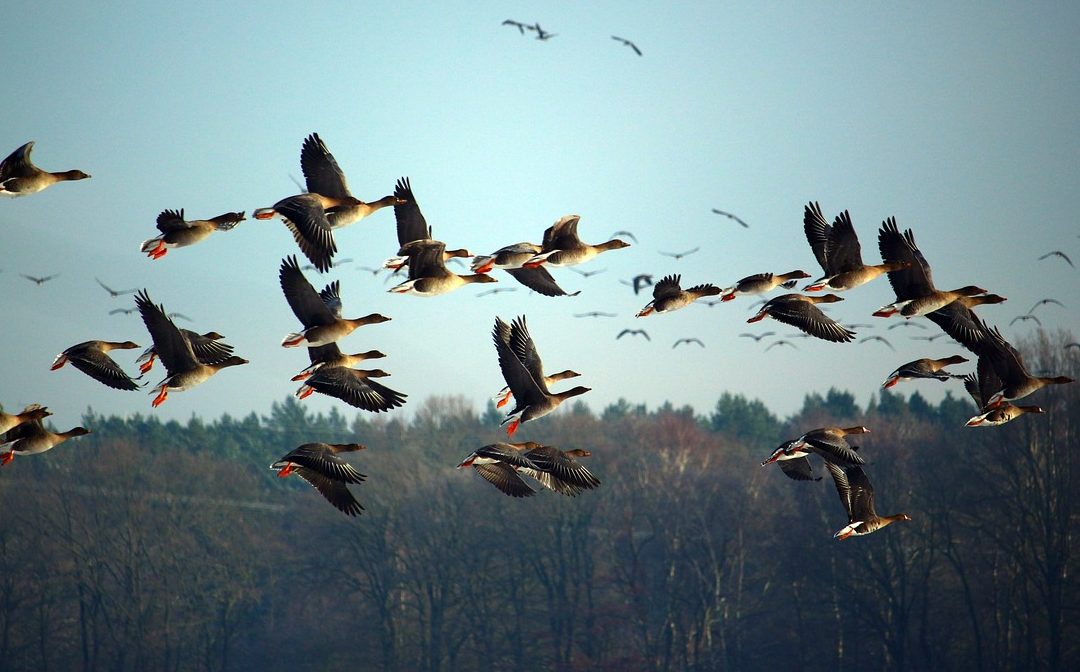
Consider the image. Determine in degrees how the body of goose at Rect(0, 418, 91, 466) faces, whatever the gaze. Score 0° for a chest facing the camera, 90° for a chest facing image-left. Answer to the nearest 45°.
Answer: approximately 270°

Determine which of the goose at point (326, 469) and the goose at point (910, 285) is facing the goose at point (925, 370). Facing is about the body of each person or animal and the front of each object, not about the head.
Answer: the goose at point (326, 469)

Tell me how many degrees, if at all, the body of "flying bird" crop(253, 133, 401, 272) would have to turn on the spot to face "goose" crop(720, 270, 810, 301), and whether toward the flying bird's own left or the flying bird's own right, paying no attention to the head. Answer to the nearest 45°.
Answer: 0° — it already faces it

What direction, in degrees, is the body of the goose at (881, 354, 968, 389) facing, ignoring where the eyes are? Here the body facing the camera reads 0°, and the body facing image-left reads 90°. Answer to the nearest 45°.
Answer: approximately 270°

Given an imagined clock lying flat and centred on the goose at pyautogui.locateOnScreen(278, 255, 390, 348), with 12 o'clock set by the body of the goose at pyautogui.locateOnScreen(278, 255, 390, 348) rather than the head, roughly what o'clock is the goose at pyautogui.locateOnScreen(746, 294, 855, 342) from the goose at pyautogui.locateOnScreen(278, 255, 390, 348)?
the goose at pyautogui.locateOnScreen(746, 294, 855, 342) is roughly at 12 o'clock from the goose at pyautogui.locateOnScreen(278, 255, 390, 348).

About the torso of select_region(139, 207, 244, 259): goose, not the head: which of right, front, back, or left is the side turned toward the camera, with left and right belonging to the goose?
right

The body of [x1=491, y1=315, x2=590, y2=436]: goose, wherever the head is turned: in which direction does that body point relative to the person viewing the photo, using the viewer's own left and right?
facing to the right of the viewer

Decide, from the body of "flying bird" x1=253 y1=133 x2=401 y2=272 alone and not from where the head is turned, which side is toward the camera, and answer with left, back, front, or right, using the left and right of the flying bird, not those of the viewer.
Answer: right

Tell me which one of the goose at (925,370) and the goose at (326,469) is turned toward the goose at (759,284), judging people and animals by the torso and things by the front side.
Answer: the goose at (326,469)

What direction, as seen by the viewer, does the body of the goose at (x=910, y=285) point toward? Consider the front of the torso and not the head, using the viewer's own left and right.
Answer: facing to the right of the viewer

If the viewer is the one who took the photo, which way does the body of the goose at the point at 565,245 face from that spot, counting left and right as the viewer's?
facing to the right of the viewer

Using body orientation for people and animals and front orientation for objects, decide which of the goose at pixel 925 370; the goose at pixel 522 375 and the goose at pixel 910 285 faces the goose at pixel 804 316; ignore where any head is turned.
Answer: the goose at pixel 522 375

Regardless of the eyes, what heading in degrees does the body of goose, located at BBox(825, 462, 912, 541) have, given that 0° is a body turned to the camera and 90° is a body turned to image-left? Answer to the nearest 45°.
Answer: approximately 270°
